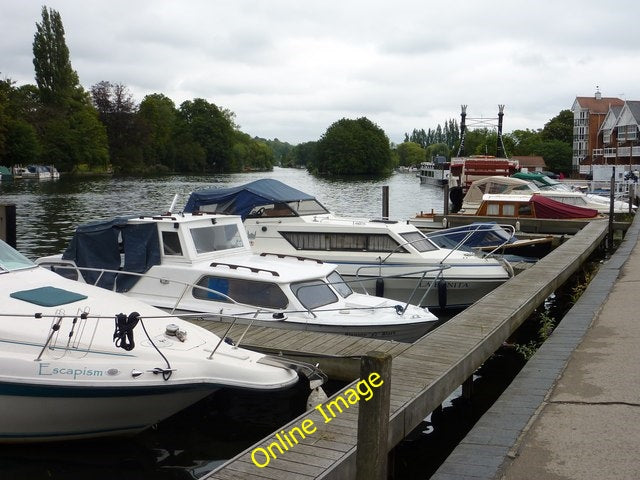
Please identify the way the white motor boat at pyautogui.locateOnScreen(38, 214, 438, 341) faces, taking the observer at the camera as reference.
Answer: facing the viewer and to the right of the viewer

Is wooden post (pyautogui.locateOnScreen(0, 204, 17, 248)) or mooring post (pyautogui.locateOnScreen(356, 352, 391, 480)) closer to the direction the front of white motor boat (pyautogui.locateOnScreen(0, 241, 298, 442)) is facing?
the mooring post

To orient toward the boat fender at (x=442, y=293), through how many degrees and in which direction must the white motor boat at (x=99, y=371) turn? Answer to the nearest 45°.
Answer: approximately 90° to its left

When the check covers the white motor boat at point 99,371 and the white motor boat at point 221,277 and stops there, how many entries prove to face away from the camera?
0

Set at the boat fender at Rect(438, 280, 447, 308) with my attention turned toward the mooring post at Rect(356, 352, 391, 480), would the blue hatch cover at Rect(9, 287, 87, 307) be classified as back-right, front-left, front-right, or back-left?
front-right

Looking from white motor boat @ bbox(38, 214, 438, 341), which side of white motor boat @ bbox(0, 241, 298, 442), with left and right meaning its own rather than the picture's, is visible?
left

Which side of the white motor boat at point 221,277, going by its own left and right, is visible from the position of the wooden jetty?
front

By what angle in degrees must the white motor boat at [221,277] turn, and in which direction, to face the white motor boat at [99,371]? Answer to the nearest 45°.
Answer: approximately 45° to its right

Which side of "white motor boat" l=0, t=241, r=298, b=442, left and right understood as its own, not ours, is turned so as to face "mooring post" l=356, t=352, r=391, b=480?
front
